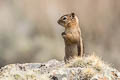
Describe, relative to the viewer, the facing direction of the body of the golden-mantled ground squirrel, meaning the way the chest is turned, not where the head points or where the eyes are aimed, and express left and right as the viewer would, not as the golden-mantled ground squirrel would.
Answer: facing to the left of the viewer
